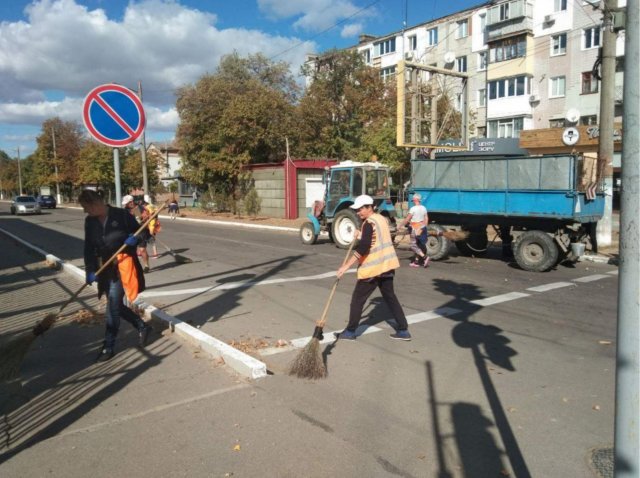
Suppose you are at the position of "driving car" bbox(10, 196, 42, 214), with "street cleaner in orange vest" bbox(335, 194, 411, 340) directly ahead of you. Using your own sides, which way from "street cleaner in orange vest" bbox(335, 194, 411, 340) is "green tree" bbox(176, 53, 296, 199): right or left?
left

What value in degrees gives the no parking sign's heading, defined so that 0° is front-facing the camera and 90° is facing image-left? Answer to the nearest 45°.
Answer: approximately 0°

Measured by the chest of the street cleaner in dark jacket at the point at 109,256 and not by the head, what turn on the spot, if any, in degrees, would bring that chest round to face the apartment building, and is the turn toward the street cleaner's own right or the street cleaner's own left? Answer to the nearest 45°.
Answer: approximately 180°

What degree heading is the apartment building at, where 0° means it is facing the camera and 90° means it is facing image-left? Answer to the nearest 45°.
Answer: approximately 45°

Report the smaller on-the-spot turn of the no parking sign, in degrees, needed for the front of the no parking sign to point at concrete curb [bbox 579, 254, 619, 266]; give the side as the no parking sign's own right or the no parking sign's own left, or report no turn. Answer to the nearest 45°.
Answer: approximately 90° to the no parking sign's own left

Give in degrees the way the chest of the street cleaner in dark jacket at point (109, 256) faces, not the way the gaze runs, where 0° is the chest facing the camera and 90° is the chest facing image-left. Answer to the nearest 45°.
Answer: approximately 45°

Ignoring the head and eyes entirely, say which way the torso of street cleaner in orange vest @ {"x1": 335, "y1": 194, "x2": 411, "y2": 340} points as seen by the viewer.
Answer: to the viewer's left

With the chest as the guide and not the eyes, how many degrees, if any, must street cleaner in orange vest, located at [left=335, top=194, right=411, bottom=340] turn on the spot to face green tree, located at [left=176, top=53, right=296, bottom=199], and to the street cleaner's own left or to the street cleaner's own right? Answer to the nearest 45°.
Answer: approximately 90° to the street cleaner's own right
